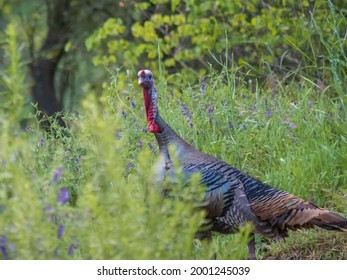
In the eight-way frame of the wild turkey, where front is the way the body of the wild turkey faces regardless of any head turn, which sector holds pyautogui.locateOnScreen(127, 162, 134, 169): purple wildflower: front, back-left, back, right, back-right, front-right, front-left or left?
front-right

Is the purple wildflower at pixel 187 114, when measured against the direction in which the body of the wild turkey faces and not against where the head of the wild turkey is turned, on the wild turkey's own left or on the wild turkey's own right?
on the wild turkey's own right

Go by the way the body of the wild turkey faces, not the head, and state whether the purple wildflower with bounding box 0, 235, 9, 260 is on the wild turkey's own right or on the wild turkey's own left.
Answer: on the wild turkey's own left

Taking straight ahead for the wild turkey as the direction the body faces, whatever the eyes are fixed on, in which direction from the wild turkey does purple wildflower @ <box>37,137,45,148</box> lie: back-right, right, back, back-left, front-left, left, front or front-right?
front-right

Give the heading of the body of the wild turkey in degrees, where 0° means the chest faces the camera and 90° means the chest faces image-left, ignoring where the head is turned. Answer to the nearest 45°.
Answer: approximately 90°
